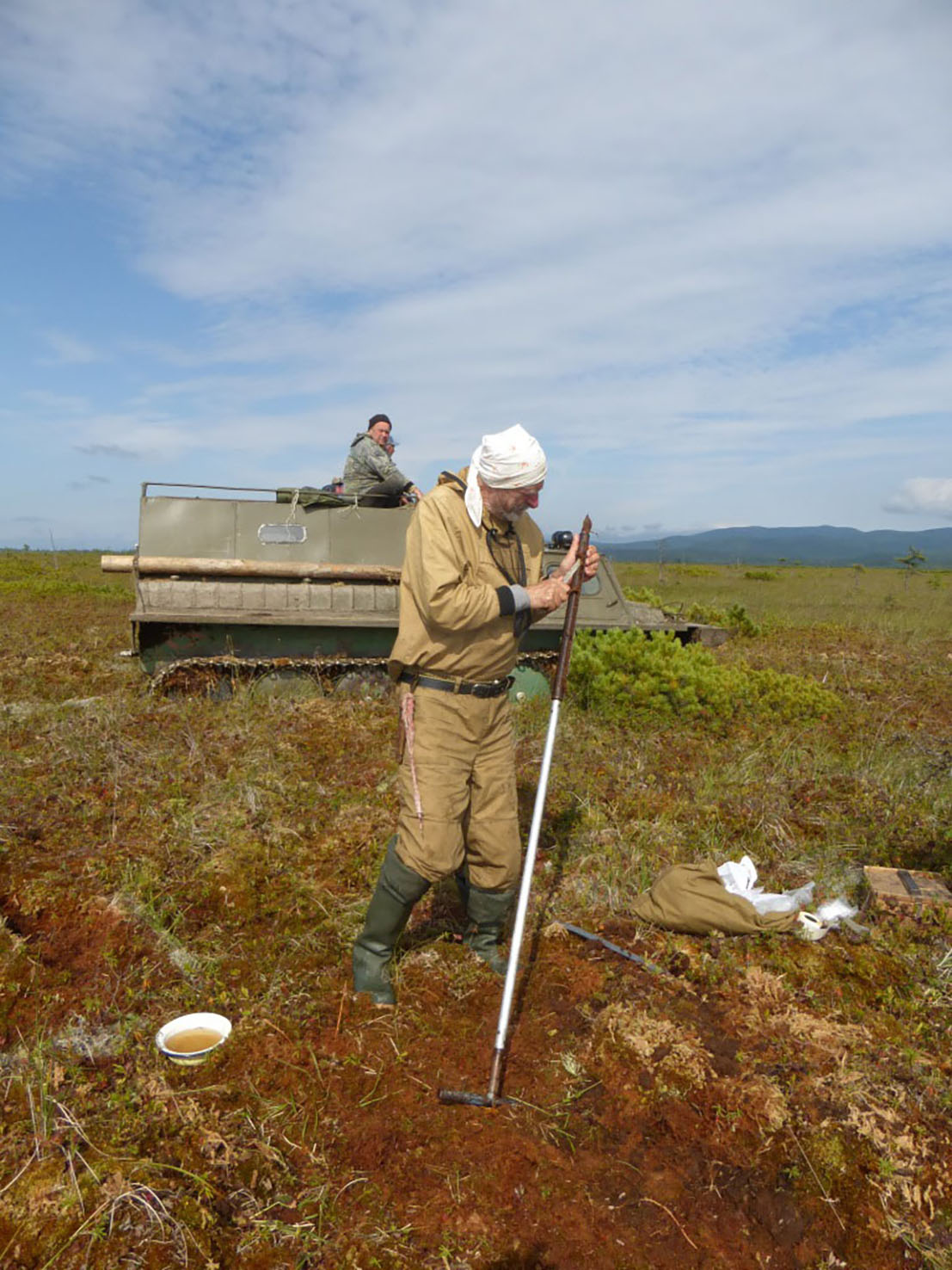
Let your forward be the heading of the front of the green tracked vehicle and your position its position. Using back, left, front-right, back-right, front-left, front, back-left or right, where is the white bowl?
right

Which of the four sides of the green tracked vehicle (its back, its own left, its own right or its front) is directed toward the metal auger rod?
right

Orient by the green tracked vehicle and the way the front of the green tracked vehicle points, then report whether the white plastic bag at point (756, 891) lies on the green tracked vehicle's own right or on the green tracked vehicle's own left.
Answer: on the green tracked vehicle's own right

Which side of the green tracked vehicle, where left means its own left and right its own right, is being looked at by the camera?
right

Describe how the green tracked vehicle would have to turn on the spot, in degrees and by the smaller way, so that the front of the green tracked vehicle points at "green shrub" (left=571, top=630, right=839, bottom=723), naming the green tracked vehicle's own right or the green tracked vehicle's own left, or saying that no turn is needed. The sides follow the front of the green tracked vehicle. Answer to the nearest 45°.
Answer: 0° — it already faces it

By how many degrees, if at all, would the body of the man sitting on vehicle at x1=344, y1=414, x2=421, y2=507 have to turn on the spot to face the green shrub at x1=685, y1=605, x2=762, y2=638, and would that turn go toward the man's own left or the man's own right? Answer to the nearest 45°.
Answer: approximately 45° to the man's own left
